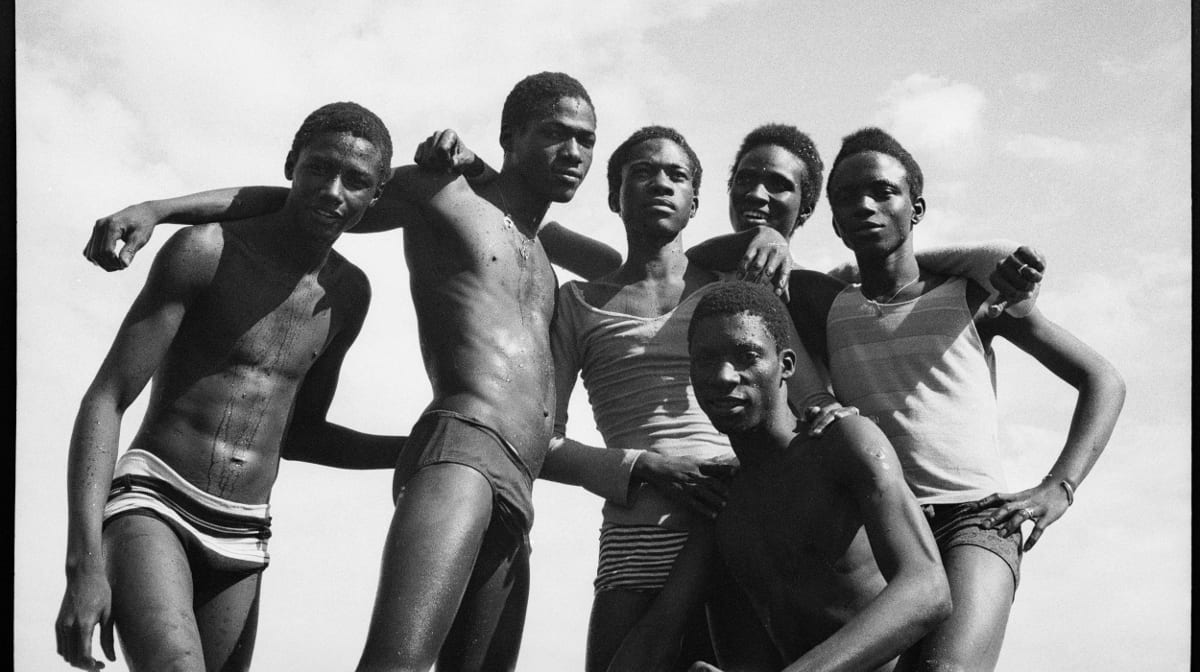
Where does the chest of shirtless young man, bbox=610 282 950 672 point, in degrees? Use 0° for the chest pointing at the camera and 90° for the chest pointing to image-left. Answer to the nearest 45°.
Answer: approximately 45°

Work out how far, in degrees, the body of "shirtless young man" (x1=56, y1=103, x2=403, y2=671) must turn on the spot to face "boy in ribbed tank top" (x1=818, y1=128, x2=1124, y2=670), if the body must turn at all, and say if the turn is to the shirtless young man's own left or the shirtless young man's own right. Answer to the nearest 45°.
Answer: approximately 45° to the shirtless young man's own left

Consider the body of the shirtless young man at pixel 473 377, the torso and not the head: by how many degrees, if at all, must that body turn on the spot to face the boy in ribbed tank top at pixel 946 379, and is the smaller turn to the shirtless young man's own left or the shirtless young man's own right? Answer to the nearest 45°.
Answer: approximately 45° to the shirtless young man's own left

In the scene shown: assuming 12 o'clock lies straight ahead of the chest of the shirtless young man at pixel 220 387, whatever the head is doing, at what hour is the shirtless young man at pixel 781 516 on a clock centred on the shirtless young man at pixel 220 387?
the shirtless young man at pixel 781 516 is roughly at 11 o'clock from the shirtless young man at pixel 220 387.

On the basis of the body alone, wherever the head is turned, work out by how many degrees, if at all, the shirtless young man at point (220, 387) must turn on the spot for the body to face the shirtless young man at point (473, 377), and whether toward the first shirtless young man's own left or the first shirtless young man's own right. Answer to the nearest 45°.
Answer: approximately 45° to the first shirtless young man's own left

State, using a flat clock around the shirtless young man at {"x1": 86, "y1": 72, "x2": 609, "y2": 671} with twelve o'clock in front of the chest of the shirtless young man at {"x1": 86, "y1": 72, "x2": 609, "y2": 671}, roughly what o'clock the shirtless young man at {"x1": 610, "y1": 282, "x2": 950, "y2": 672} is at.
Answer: the shirtless young man at {"x1": 610, "y1": 282, "x2": 950, "y2": 672} is roughly at 11 o'clock from the shirtless young man at {"x1": 86, "y1": 72, "x2": 609, "y2": 671}.

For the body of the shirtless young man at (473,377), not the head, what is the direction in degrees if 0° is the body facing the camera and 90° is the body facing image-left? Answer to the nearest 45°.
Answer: approximately 315°
